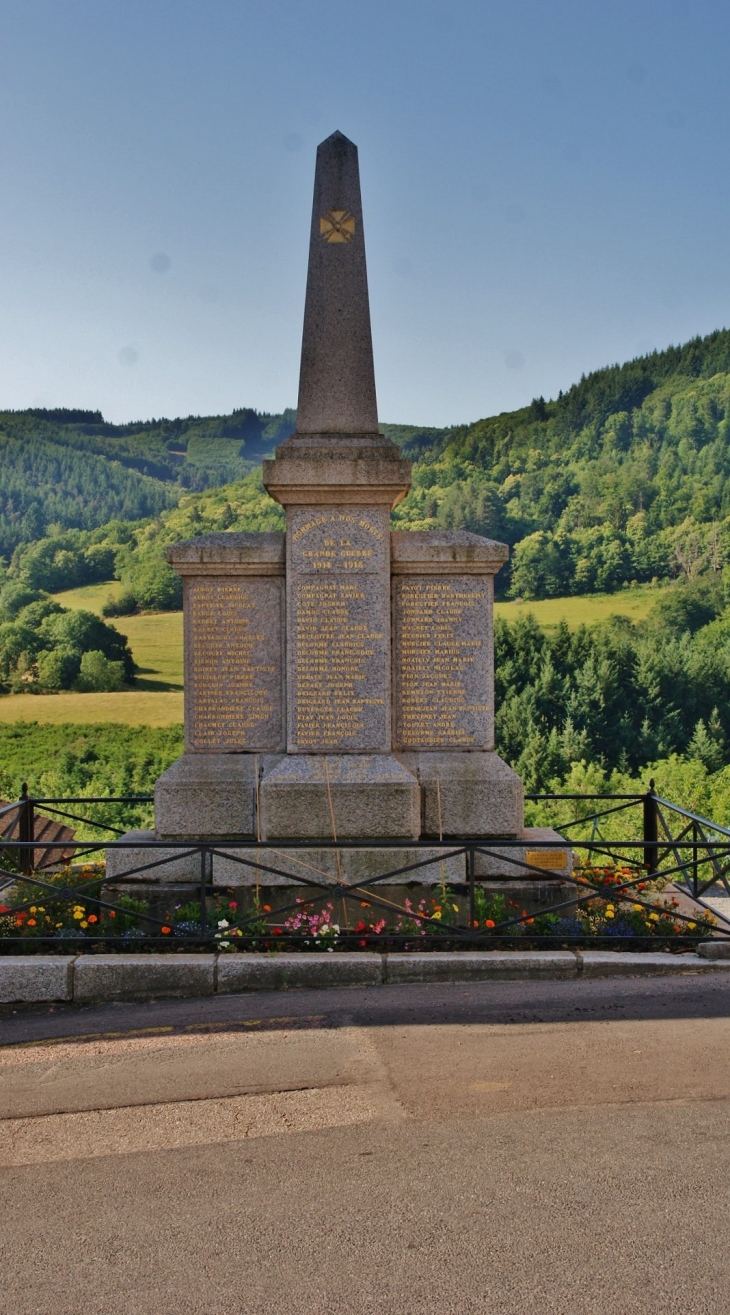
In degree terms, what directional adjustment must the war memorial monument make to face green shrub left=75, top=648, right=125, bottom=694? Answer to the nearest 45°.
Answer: approximately 180°

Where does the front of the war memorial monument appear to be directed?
toward the camera
